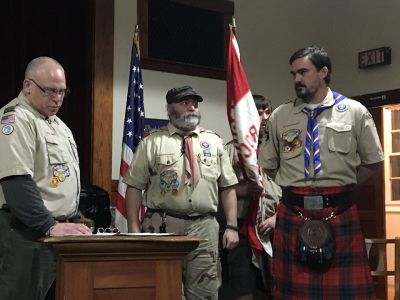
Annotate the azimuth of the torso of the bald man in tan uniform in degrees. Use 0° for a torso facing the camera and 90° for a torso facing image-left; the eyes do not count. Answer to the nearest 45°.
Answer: approximately 315°

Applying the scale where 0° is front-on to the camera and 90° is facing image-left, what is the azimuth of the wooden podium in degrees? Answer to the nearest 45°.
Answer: approximately 0°

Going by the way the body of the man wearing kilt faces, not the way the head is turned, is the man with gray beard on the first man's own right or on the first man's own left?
on the first man's own right

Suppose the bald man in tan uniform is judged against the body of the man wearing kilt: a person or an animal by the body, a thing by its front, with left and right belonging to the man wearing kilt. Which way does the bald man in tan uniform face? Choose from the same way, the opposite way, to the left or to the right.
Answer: to the left

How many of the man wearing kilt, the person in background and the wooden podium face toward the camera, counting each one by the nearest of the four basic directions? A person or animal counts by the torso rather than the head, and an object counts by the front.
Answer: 3

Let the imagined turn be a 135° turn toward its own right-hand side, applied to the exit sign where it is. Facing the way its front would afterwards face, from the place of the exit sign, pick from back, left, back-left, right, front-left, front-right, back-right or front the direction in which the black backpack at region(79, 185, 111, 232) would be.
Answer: back-left

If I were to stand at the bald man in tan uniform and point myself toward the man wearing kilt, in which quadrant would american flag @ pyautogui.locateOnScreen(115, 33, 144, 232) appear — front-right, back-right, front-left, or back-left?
front-left

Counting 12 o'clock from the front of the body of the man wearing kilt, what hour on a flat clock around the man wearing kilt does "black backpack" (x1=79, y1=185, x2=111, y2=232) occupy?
The black backpack is roughly at 4 o'clock from the man wearing kilt.

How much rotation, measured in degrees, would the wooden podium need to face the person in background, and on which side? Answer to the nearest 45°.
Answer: approximately 135° to its left

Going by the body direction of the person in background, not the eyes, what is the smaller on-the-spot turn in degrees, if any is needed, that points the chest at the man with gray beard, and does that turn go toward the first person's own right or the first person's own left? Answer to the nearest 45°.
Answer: approximately 45° to the first person's own right

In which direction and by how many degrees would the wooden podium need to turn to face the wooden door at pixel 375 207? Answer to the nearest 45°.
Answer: approximately 135° to its left

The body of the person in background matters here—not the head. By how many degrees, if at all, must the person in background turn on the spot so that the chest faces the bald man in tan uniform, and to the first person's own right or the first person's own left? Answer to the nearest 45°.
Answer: approximately 45° to the first person's own right

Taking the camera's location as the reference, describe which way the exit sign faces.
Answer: facing the viewer and to the left of the viewer

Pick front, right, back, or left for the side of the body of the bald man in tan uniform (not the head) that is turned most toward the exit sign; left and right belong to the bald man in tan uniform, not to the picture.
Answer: left

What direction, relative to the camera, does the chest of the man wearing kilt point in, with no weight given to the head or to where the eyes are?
toward the camera

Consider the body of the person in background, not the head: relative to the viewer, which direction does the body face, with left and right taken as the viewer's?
facing the viewer

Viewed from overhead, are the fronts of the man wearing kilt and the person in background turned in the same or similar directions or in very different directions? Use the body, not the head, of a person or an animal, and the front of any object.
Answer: same or similar directions
